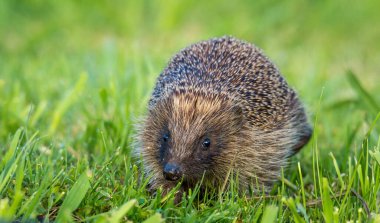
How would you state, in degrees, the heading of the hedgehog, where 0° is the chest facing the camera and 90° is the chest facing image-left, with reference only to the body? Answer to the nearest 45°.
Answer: approximately 45°
